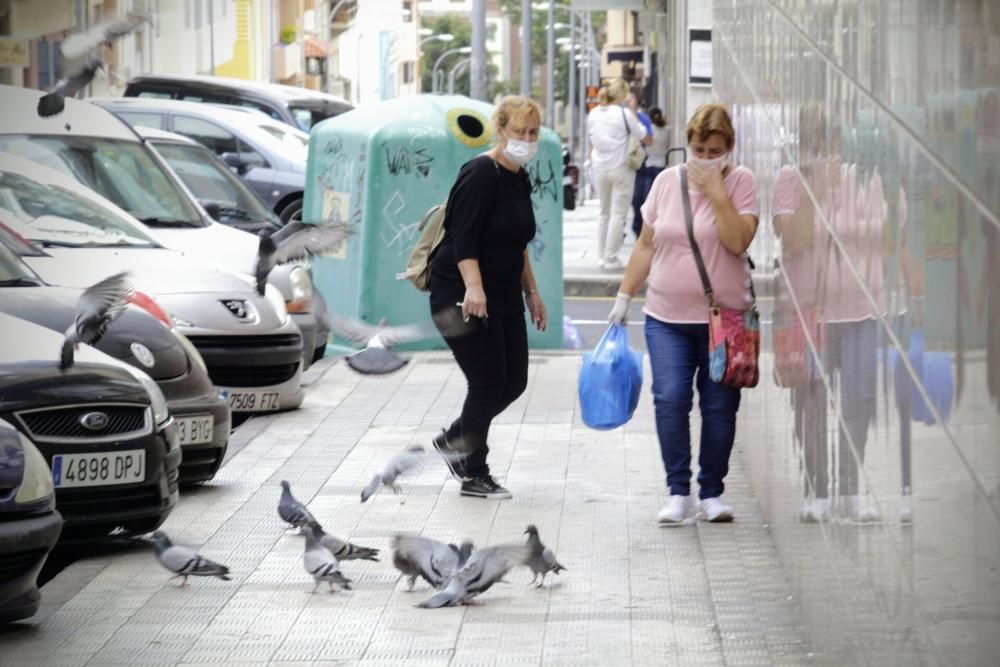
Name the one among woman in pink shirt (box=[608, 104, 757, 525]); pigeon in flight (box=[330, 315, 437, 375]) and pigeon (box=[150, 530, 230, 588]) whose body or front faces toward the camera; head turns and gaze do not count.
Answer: the woman in pink shirt

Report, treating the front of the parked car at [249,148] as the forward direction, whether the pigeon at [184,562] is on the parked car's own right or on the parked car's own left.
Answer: on the parked car's own right

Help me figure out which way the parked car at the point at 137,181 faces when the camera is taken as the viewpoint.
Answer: facing the viewer and to the right of the viewer

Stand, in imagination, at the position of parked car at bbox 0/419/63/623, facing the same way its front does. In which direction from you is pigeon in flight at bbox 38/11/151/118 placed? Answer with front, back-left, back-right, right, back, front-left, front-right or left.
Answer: back-left

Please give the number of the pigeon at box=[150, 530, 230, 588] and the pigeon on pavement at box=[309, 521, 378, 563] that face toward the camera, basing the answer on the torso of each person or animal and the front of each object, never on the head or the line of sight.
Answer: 0

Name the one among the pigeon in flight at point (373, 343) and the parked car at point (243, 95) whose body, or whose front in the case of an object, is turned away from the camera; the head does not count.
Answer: the pigeon in flight

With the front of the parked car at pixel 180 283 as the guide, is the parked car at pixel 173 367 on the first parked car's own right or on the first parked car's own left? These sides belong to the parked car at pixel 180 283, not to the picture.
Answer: on the first parked car's own right
